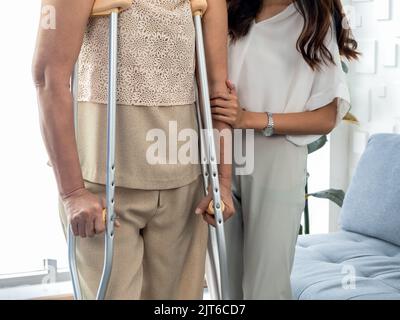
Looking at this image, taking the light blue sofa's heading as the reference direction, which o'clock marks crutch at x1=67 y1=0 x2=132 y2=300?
The crutch is roughly at 11 o'clock from the light blue sofa.

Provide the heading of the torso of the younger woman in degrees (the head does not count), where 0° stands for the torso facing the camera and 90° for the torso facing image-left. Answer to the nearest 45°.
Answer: approximately 45°

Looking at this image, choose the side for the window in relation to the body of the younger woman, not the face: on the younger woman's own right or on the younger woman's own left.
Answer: on the younger woman's own right

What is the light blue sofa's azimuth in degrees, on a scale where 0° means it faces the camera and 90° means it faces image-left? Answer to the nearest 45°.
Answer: approximately 45°

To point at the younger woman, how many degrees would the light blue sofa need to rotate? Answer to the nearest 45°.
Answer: approximately 45° to its left

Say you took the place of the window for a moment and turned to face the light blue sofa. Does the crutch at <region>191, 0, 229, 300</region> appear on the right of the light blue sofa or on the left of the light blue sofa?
right

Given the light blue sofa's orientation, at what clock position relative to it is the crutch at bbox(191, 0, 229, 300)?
The crutch is roughly at 11 o'clock from the light blue sofa.

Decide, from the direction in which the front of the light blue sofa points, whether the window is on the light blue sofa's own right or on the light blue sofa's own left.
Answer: on the light blue sofa's own right
